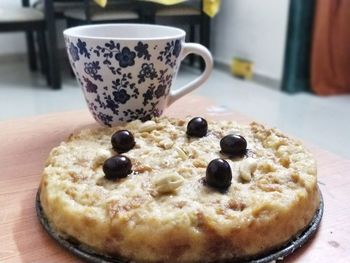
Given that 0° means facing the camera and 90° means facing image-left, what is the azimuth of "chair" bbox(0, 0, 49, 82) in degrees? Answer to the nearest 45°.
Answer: approximately 315°

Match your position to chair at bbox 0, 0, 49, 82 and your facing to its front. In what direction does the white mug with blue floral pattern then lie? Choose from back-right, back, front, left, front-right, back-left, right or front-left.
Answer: front-right

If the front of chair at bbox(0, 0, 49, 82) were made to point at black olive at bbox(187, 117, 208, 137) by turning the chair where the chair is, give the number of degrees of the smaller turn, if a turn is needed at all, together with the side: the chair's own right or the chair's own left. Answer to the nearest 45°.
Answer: approximately 45° to the chair's own right
